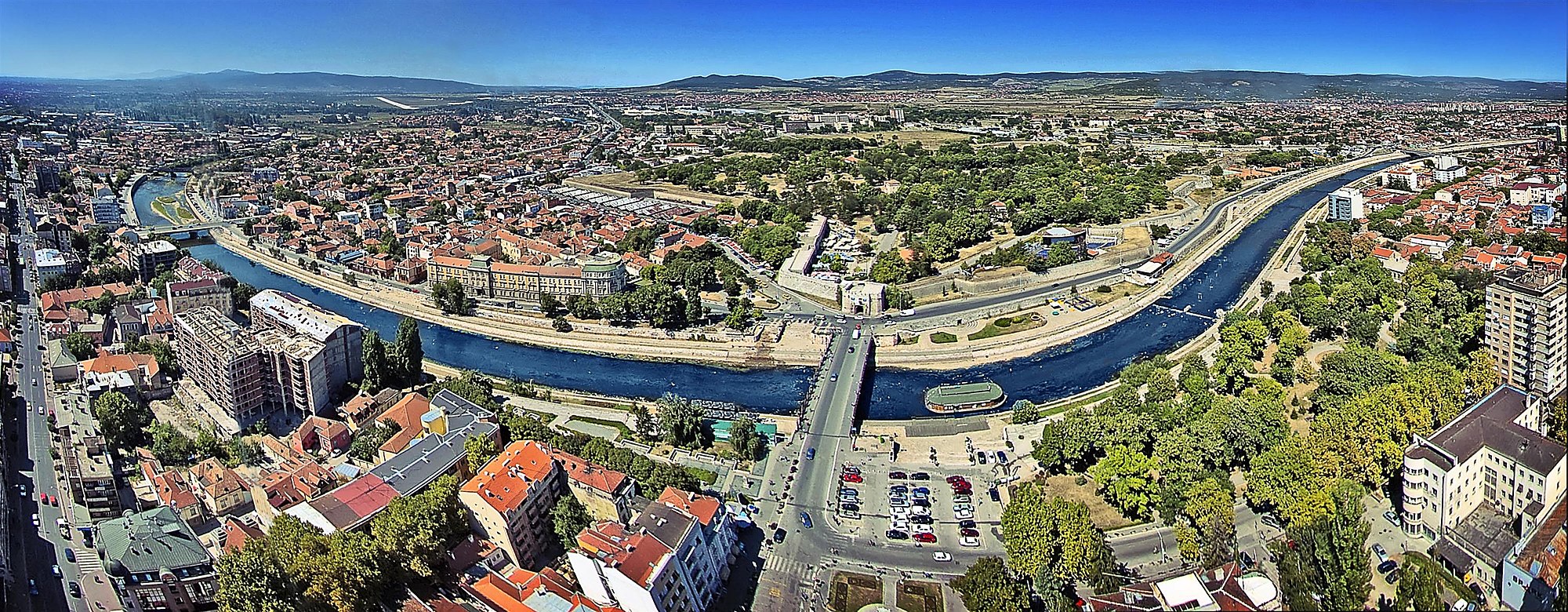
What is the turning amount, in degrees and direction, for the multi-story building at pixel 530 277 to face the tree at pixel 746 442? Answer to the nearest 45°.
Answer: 0° — it already faces it

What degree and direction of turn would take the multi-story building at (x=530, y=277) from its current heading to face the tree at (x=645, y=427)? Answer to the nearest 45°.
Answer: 0° — it already faces it

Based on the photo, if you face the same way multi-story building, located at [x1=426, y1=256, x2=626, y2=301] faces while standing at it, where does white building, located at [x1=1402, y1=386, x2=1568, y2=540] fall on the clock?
The white building is roughly at 11 o'clock from the multi-story building.

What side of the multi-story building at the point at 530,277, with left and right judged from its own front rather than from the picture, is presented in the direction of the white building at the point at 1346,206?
left

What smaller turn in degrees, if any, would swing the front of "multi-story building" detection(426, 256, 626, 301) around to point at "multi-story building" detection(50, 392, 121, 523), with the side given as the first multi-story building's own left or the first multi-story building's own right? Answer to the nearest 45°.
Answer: approximately 45° to the first multi-story building's own right

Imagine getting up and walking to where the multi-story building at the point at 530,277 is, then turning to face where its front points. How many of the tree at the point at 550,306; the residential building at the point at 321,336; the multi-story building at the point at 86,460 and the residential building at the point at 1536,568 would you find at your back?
0

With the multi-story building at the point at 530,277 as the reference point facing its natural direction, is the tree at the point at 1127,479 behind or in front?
in front

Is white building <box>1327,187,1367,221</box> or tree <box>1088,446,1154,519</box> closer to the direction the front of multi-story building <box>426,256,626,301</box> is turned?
the tree

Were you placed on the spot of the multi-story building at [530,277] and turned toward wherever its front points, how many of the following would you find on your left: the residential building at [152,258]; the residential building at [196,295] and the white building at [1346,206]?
1

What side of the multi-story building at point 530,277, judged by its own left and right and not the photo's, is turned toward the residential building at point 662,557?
front

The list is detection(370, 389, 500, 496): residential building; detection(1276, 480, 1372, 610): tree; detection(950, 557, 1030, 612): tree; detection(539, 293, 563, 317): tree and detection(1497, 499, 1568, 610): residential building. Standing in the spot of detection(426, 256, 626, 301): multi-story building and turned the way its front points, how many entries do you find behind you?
0

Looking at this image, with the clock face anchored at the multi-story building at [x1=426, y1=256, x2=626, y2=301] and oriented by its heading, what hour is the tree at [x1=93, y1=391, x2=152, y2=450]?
The tree is roughly at 1 o'clock from the multi-story building.

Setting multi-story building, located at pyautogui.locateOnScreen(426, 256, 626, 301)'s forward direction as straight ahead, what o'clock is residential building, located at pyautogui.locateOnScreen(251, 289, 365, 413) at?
The residential building is roughly at 1 o'clock from the multi-story building.

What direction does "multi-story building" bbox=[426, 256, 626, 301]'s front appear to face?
toward the camera

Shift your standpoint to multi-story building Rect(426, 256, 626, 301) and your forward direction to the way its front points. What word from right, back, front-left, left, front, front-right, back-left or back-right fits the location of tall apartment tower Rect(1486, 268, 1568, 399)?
front-left

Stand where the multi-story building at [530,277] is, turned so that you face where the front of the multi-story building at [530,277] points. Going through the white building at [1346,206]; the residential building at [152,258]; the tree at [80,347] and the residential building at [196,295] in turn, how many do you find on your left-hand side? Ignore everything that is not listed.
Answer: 1

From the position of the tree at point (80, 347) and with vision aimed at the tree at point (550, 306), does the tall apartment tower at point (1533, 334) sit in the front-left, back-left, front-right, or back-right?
front-right

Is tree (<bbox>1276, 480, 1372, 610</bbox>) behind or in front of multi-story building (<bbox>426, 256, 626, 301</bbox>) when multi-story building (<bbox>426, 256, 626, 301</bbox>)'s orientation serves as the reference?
in front
